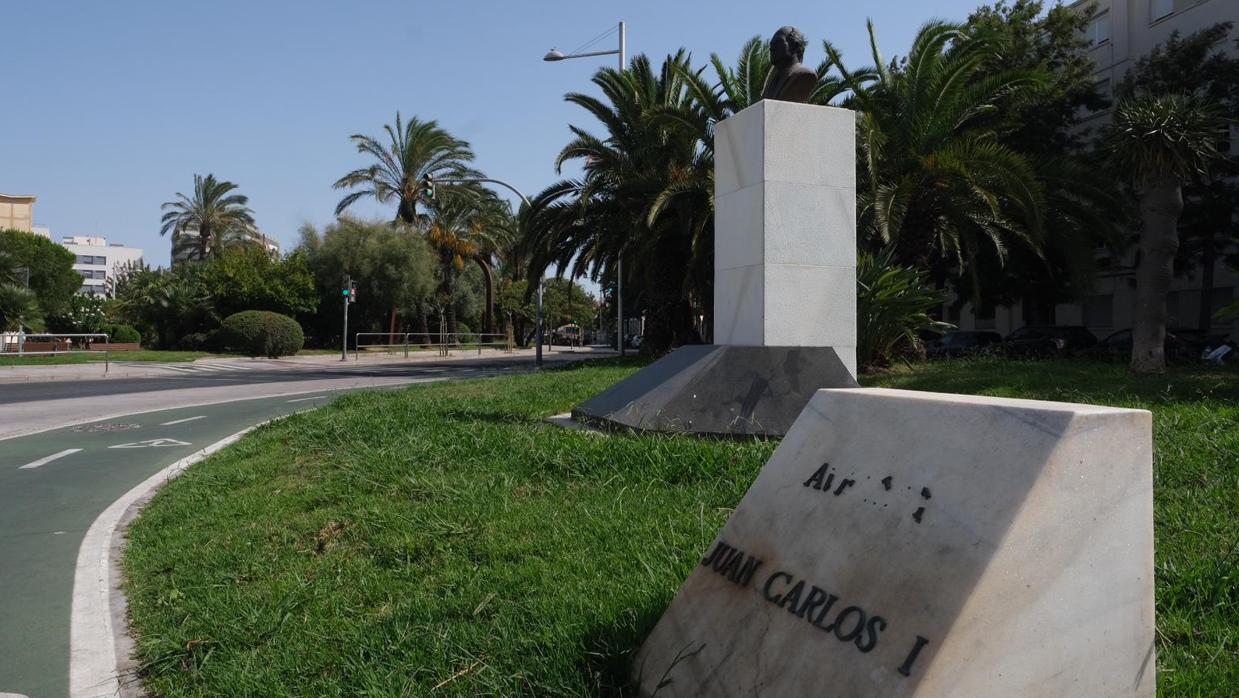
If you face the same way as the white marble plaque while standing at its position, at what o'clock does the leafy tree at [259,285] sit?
The leafy tree is roughly at 3 o'clock from the white marble plaque.

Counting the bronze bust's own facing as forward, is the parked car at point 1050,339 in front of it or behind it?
behind

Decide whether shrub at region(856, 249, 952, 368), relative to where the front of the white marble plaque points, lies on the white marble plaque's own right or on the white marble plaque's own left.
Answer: on the white marble plaque's own right

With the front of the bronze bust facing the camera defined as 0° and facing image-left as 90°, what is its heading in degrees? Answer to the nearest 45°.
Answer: approximately 45°

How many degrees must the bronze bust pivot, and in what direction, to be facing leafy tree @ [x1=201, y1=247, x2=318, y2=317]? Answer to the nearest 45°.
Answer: approximately 90° to its right

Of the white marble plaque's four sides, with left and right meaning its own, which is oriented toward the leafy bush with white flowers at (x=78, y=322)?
right

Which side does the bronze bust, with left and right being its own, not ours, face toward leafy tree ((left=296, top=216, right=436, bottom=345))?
right

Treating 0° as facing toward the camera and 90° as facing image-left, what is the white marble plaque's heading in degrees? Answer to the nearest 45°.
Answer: approximately 45°

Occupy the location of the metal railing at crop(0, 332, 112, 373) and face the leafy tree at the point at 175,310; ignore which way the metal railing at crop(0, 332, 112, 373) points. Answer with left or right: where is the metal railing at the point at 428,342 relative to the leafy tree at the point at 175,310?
right

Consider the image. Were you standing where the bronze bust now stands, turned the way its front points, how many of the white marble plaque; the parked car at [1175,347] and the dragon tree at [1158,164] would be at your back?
2

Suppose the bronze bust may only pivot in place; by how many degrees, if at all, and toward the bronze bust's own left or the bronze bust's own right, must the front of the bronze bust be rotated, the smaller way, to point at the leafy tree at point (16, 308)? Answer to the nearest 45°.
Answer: approximately 90° to the bronze bust's own right

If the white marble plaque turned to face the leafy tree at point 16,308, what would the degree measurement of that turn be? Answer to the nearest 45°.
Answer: approximately 90° to its right

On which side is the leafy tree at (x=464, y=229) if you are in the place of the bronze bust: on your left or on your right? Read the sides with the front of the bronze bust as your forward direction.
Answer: on your right

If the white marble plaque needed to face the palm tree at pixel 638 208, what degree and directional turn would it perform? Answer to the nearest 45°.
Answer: approximately 135° to its right
